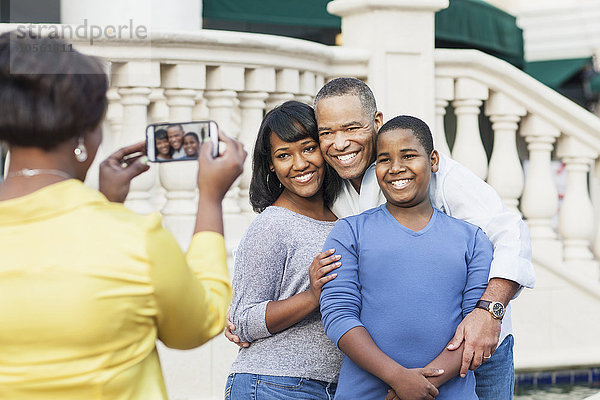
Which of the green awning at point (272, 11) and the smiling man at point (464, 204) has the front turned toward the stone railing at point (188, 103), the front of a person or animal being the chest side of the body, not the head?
the green awning

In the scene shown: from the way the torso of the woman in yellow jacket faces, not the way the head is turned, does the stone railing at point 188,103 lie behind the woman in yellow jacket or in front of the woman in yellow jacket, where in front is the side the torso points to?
in front

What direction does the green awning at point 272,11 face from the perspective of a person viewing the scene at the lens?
facing the viewer

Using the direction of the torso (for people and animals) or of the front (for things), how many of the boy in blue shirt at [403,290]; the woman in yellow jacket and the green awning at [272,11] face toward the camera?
2

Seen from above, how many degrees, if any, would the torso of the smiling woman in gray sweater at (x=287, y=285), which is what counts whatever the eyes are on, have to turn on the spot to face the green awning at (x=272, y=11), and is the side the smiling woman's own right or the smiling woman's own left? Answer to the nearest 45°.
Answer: approximately 135° to the smiling woman's own left

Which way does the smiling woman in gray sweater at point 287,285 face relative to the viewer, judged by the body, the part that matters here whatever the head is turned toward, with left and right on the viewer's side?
facing the viewer and to the right of the viewer

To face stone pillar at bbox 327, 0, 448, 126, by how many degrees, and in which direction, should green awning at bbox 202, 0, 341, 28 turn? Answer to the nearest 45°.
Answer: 0° — it already faces it

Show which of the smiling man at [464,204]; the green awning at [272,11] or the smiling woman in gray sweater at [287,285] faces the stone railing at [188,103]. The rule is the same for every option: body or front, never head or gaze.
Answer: the green awning

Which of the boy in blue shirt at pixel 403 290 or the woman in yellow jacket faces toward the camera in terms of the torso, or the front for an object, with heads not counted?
the boy in blue shirt

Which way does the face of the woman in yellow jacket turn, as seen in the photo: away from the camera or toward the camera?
away from the camera

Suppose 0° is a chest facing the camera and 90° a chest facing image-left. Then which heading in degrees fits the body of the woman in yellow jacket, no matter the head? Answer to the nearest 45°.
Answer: approximately 225°

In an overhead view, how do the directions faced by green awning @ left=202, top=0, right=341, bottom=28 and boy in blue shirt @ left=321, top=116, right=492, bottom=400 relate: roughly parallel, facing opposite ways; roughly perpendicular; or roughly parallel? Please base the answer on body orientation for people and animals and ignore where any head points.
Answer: roughly parallel

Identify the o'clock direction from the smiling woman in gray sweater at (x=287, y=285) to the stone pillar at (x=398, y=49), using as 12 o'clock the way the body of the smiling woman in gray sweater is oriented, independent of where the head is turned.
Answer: The stone pillar is roughly at 8 o'clock from the smiling woman in gray sweater.

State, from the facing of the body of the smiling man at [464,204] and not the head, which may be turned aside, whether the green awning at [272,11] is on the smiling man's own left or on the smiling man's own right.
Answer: on the smiling man's own right

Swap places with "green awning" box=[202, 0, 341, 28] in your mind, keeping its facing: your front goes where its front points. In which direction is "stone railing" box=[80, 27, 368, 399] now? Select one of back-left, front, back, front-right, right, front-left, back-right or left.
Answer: front

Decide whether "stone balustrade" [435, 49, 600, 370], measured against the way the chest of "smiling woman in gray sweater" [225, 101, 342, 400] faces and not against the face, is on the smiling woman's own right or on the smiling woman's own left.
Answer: on the smiling woman's own left
